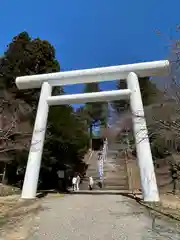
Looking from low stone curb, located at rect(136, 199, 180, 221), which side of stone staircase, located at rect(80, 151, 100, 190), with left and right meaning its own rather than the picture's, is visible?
front

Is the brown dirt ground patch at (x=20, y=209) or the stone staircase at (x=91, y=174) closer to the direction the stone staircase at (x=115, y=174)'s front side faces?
the brown dirt ground patch

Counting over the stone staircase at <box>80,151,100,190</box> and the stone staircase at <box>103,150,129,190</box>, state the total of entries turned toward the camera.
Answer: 2

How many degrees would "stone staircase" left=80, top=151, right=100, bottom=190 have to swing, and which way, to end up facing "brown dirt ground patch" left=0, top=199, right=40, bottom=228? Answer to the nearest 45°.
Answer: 0° — it already faces it

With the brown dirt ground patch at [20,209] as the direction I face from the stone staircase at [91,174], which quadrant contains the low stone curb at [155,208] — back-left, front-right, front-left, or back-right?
front-left

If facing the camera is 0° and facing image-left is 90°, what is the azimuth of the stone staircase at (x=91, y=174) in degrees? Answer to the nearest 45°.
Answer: approximately 0°

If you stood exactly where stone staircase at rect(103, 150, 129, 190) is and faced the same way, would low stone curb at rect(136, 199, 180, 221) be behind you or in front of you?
in front

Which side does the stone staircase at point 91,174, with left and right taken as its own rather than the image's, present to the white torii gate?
front

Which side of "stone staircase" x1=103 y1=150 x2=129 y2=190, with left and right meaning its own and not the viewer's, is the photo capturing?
front
